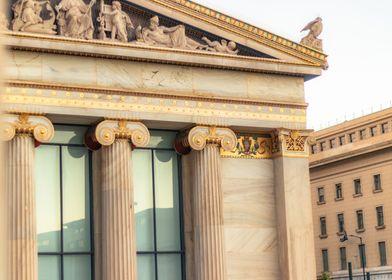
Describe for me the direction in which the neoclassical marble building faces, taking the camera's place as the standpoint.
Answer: facing the viewer
